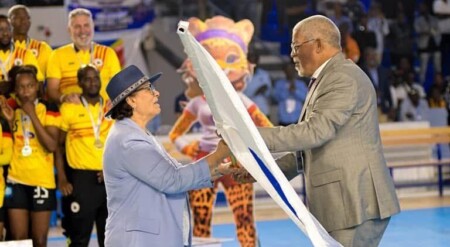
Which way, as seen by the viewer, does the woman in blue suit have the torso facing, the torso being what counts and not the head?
to the viewer's right

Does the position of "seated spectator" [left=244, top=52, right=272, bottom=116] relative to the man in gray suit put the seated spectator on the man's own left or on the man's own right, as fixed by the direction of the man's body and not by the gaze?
on the man's own right

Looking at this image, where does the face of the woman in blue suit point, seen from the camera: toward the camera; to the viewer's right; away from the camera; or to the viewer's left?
to the viewer's right

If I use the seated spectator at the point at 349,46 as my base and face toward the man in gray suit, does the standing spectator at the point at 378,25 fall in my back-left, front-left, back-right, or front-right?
back-left

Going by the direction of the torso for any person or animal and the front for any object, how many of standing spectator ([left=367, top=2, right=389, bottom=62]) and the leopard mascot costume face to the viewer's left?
0

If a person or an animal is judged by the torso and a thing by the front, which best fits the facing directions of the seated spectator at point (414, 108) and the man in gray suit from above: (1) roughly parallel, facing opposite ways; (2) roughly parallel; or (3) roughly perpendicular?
roughly perpendicular

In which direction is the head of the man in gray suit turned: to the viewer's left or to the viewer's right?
to the viewer's left

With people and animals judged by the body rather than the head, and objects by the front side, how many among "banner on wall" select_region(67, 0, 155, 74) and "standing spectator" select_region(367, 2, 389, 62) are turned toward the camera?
2

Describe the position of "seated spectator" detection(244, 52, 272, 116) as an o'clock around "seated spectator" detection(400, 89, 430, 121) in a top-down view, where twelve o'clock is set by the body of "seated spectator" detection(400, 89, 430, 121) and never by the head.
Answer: "seated spectator" detection(244, 52, 272, 116) is roughly at 2 o'clock from "seated spectator" detection(400, 89, 430, 121).

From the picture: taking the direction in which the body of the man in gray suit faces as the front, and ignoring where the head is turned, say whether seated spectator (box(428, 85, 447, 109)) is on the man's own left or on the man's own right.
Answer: on the man's own right

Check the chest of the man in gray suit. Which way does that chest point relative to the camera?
to the viewer's left
